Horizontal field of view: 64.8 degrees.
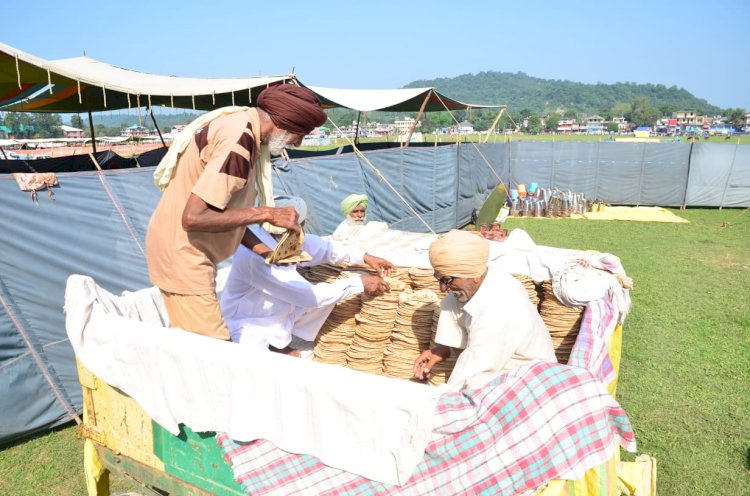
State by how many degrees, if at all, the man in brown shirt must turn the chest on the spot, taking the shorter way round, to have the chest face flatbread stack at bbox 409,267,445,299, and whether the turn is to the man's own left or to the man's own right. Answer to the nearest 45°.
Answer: approximately 45° to the man's own left

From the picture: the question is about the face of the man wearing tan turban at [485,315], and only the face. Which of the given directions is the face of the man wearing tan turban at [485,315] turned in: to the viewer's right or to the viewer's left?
to the viewer's left

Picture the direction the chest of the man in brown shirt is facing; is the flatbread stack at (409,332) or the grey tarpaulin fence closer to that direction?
the flatbread stack

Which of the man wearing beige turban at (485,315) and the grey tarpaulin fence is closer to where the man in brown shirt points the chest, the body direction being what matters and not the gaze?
the man wearing beige turban

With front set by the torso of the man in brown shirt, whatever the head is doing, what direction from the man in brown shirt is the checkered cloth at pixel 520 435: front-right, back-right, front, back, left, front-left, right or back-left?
front-right

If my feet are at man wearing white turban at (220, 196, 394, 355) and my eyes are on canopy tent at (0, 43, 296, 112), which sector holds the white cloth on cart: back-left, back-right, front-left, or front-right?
back-left

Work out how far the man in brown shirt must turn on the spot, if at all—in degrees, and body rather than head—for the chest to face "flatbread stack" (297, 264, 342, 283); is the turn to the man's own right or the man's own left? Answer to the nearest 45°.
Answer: approximately 45° to the man's own left

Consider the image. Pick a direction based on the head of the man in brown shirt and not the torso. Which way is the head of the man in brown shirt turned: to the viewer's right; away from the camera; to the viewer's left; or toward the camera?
to the viewer's right

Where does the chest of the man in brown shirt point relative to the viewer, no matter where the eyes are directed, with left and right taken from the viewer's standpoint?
facing to the right of the viewer
